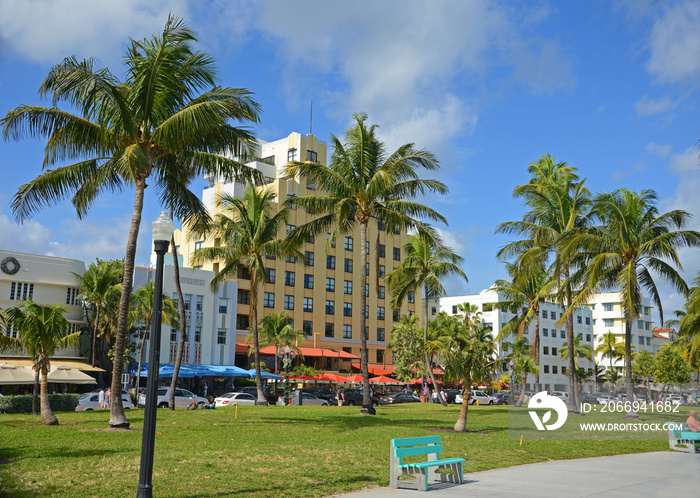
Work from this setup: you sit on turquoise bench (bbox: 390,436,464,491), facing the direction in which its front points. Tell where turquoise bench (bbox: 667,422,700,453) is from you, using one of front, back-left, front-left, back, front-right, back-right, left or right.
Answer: left

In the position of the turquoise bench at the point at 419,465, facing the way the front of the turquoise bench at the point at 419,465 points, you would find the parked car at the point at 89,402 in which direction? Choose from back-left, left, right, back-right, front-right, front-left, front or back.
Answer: back

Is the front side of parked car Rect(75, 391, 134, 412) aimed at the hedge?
no

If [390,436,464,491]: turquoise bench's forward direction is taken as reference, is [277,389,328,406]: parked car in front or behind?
behind

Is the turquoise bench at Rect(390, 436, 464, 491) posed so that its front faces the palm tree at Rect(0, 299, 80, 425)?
no

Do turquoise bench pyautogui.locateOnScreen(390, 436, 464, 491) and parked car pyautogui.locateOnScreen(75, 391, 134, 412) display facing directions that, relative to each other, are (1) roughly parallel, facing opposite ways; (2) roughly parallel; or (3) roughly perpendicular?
roughly perpendicular

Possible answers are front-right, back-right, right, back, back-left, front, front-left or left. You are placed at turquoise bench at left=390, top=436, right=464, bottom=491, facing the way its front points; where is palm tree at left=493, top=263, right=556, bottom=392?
back-left

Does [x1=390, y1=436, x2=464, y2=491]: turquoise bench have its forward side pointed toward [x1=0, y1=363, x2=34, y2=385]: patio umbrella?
no

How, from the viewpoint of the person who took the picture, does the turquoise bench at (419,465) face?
facing the viewer and to the right of the viewer

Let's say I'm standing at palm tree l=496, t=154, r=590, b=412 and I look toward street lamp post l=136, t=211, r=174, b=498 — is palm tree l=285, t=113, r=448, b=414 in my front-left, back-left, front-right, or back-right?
front-right

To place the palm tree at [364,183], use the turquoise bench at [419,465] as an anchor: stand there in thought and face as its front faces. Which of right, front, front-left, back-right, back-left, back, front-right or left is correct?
back-left

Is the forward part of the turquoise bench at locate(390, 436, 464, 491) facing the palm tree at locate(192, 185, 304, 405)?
no

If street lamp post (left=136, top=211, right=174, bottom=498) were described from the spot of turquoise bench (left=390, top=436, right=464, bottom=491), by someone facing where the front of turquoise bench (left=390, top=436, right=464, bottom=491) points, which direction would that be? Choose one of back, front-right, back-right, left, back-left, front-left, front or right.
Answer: right
